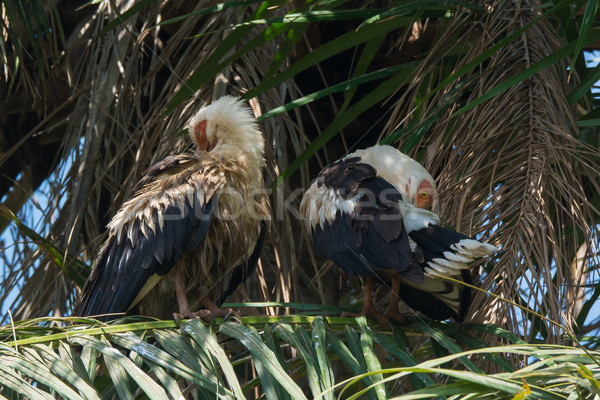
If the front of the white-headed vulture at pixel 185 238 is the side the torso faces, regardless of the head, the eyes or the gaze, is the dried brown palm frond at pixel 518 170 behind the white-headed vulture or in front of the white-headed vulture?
in front
